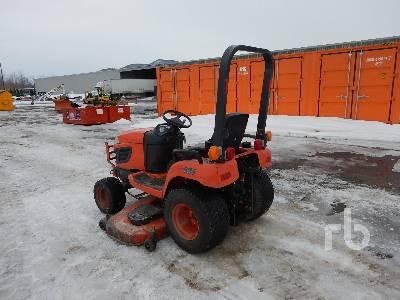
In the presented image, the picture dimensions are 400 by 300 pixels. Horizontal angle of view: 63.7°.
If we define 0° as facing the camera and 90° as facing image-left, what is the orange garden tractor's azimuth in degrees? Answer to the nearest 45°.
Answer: approximately 135°

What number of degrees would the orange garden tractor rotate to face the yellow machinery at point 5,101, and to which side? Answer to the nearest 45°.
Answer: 0° — it already faces it
